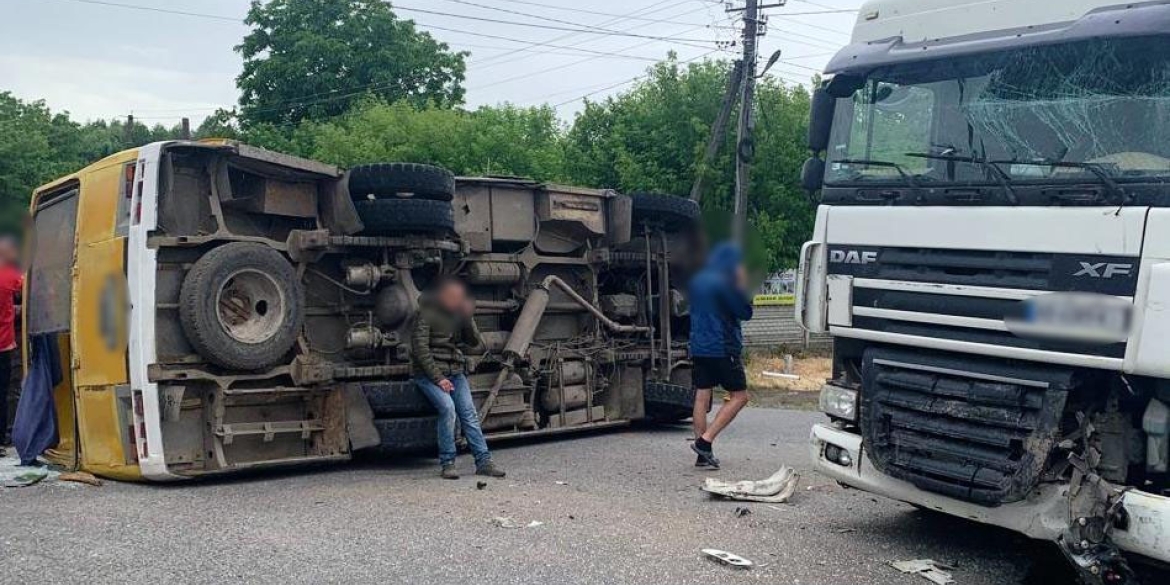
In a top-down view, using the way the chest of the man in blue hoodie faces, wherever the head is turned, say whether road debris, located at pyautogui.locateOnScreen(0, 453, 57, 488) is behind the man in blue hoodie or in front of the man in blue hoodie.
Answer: behind

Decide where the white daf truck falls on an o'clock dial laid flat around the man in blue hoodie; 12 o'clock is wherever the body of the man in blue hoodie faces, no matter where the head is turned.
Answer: The white daf truck is roughly at 2 o'clock from the man in blue hoodie.
